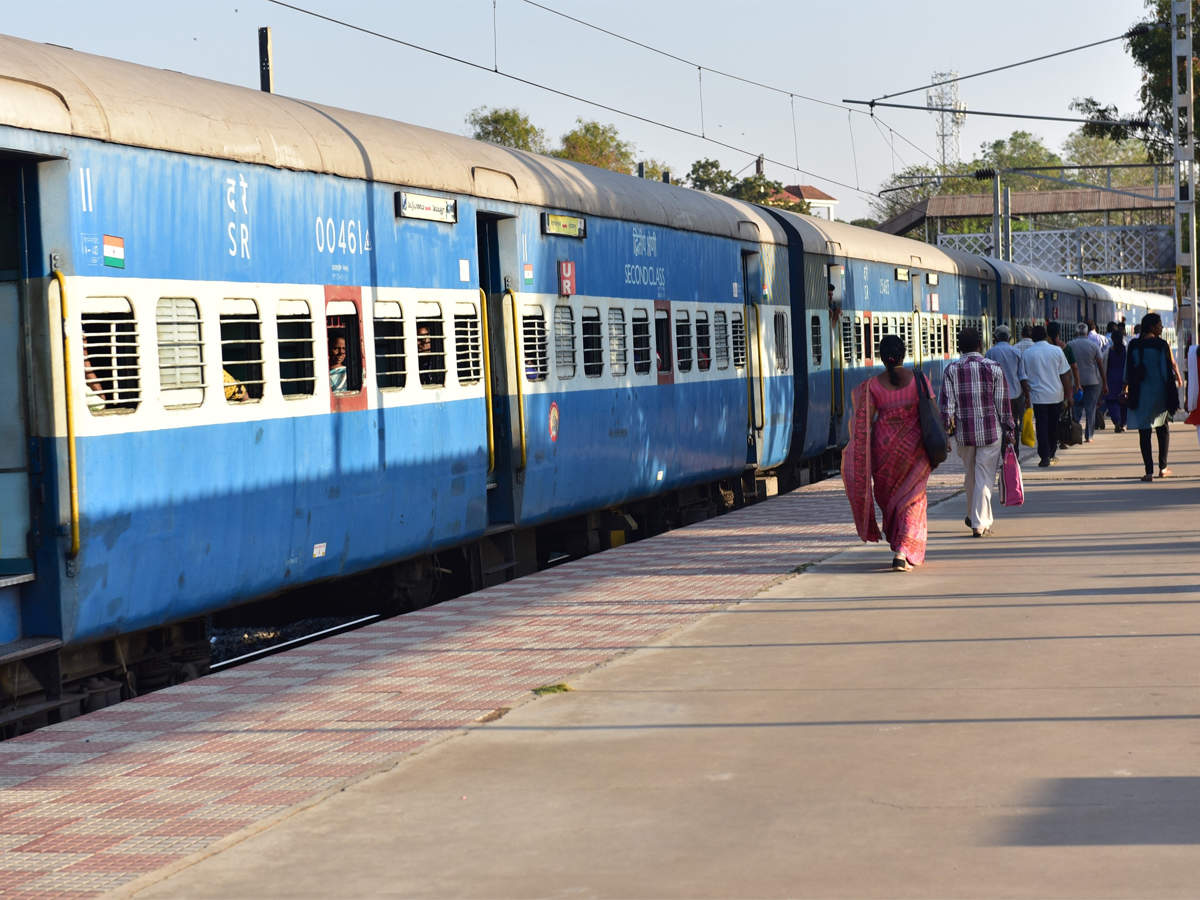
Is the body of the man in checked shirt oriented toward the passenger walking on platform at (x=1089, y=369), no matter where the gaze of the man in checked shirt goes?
yes

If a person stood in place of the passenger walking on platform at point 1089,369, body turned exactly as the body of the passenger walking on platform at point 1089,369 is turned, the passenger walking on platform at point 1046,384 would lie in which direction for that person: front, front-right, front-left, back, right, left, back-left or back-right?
back

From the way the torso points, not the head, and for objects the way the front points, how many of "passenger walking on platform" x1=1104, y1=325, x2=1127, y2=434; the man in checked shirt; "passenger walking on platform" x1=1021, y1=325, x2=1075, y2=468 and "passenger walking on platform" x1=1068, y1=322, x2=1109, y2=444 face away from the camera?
4

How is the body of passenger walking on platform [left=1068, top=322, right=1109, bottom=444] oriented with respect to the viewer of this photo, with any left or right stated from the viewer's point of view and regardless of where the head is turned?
facing away from the viewer

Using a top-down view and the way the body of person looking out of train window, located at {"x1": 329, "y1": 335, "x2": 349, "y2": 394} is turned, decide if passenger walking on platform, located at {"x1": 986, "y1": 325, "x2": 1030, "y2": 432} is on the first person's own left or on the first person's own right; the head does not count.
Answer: on the first person's own left

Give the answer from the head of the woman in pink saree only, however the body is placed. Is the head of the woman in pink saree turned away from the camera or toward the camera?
away from the camera

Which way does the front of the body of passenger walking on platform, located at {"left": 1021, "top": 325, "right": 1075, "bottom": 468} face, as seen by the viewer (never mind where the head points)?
away from the camera

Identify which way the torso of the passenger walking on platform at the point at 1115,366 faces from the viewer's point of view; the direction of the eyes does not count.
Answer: away from the camera

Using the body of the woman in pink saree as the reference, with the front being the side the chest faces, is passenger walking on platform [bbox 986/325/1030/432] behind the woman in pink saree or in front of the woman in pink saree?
in front

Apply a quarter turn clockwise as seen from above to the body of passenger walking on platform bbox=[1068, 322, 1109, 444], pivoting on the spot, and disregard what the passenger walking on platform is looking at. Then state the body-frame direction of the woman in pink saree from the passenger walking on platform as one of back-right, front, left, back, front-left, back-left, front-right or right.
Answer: right

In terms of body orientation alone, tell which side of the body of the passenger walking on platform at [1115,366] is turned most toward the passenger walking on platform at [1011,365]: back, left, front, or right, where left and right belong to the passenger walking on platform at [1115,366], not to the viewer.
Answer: back

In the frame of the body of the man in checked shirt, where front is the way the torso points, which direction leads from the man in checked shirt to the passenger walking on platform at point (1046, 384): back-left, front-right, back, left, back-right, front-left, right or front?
front

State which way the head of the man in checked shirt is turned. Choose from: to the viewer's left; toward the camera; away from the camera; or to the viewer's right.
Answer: away from the camera

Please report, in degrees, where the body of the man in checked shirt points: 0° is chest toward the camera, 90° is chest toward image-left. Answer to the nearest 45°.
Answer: approximately 180°

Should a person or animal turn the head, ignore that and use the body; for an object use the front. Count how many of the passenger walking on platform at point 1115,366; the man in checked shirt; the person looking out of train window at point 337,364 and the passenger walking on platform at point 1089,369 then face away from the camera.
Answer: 3

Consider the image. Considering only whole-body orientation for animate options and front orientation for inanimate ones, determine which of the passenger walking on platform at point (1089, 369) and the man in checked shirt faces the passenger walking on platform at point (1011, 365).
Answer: the man in checked shirt

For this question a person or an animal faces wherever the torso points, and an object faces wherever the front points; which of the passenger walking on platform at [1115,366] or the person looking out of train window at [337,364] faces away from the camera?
the passenger walking on platform

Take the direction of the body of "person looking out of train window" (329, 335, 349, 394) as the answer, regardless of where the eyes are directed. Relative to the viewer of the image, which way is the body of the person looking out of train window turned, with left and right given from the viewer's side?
facing the viewer and to the right of the viewer

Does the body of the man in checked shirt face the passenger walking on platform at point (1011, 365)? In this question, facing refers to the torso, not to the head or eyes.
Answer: yes

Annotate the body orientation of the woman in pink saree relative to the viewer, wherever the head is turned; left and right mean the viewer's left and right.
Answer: facing away from the viewer
